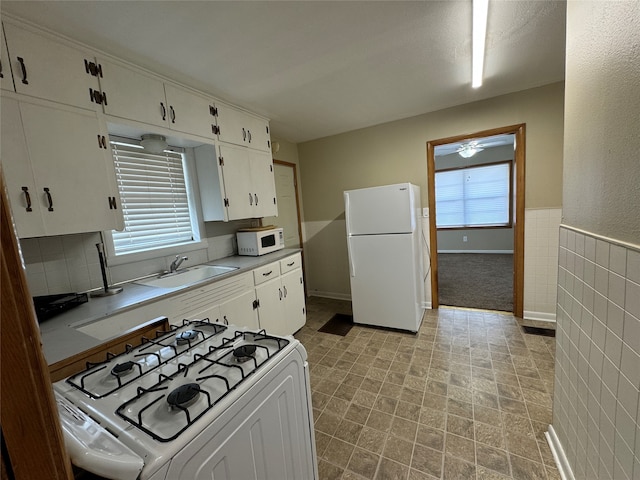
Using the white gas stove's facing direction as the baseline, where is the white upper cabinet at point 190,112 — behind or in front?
behind

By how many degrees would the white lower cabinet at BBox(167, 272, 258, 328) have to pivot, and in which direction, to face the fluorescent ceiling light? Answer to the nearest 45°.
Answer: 0° — it already faces it

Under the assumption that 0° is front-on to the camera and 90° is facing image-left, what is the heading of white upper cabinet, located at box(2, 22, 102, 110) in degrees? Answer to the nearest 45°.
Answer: approximately 315°

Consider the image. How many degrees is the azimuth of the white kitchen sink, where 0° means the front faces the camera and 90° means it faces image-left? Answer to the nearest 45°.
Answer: approximately 315°

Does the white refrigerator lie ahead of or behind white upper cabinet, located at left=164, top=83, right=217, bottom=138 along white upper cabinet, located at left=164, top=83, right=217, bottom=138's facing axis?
ahead

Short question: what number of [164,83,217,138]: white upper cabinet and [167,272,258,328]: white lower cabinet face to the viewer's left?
0

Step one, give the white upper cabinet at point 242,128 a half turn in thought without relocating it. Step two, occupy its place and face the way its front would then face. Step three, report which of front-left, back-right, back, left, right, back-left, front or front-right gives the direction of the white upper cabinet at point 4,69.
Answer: left

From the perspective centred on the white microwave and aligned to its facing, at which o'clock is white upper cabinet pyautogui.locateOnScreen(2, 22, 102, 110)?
The white upper cabinet is roughly at 3 o'clock from the white microwave.

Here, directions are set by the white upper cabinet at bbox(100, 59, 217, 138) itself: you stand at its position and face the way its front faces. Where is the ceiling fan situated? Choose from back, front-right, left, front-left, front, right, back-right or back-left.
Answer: front-left

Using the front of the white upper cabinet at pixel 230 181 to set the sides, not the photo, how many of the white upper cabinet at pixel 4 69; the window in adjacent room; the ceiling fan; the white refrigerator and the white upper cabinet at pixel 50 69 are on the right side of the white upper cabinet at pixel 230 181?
2

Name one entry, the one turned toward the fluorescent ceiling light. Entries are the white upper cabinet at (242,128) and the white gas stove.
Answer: the white upper cabinet

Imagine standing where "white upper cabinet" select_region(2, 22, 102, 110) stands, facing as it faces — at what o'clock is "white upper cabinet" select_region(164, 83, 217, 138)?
"white upper cabinet" select_region(164, 83, 217, 138) is roughly at 10 o'clock from "white upper cabinet" select_region(2, 22, 102, 110).
